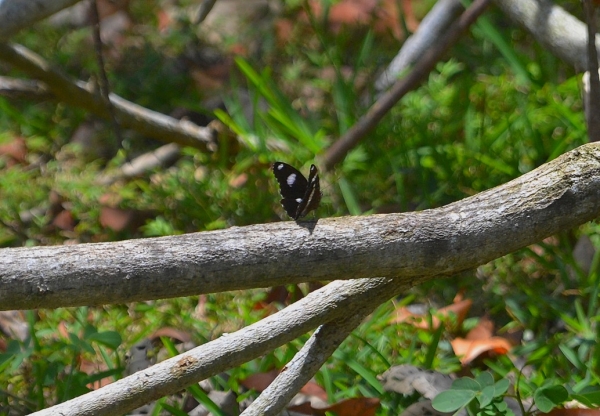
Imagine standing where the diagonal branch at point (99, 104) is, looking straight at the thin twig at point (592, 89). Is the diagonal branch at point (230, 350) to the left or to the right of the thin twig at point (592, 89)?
right

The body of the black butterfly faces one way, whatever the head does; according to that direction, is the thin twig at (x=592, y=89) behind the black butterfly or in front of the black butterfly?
in front

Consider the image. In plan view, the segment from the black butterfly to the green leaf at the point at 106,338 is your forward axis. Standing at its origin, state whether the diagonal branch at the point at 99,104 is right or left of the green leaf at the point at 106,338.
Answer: right

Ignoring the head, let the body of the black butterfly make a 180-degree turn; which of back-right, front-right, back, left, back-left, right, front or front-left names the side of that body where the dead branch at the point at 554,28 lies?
back

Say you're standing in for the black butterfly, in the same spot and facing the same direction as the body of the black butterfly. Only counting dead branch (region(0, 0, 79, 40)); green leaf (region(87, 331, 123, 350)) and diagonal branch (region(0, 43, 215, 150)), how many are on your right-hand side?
0

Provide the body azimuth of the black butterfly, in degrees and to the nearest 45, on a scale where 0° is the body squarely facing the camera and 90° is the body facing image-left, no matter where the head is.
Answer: approximately 225°

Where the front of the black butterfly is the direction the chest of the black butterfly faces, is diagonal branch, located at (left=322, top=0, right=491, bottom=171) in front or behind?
in front

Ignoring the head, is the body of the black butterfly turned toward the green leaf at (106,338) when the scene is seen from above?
no

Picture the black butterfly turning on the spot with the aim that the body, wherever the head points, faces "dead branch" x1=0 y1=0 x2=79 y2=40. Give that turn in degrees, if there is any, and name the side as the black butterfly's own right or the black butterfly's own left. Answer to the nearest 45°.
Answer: approximately 90° to the black butterfly's own left
